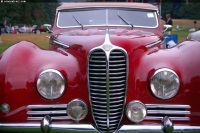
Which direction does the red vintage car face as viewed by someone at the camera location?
facing the viewer
